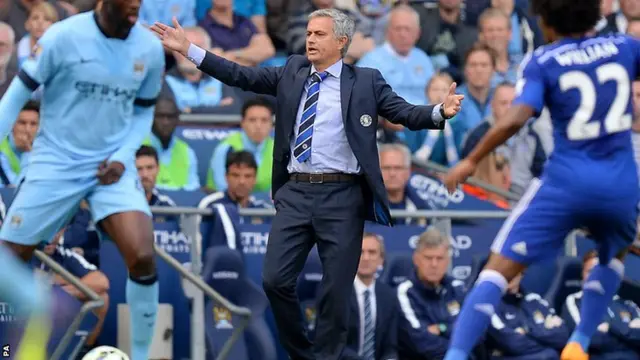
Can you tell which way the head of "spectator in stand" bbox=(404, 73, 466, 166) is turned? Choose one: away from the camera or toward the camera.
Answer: toward the camera

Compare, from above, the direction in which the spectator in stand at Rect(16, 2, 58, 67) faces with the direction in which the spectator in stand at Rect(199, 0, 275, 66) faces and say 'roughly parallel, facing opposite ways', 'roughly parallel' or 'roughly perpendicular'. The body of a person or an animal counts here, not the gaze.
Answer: roughly parallel

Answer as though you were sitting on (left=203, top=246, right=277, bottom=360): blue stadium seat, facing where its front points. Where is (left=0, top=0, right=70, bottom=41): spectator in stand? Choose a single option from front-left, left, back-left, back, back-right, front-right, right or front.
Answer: back-right

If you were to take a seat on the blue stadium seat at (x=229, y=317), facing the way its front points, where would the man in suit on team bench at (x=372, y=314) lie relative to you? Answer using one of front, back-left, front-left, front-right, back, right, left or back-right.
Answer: left

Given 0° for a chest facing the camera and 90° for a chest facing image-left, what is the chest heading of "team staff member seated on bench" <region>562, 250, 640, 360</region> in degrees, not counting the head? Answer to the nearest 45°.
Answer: approximately 0°

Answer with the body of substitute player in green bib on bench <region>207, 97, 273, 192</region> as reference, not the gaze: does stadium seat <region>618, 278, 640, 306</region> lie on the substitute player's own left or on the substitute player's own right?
on the substitute player's own left

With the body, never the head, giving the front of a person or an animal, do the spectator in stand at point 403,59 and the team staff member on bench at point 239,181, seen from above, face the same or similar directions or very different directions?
same or similar directions

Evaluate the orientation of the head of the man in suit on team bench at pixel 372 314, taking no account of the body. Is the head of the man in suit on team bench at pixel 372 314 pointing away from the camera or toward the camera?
toward the camera

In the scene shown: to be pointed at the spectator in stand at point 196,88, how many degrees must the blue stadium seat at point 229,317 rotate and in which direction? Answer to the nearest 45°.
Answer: approximately 180°

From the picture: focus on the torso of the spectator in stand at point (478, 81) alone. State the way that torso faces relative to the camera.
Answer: toward the camera

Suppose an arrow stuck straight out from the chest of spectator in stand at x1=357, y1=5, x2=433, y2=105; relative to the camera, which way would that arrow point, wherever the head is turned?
toward the camera

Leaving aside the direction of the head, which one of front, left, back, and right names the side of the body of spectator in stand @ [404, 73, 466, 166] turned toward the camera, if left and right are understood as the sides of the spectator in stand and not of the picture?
front
